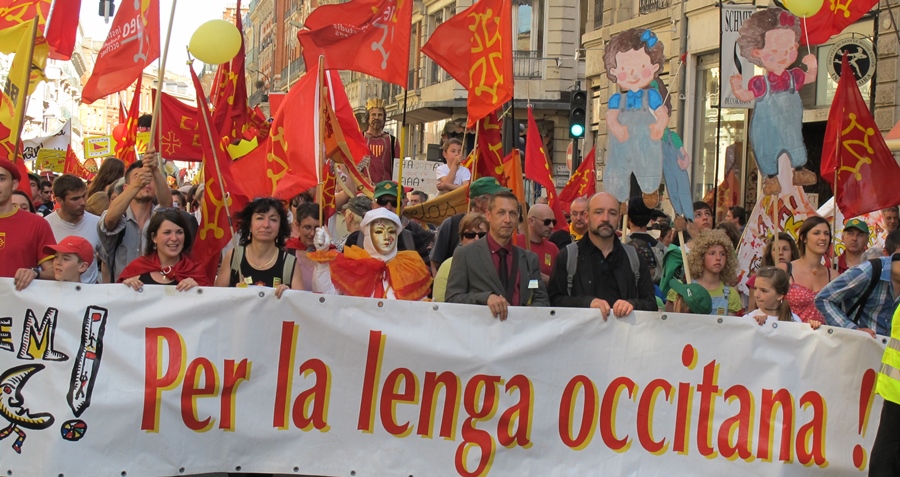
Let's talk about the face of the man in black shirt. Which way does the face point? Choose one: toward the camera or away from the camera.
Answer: toward the camera

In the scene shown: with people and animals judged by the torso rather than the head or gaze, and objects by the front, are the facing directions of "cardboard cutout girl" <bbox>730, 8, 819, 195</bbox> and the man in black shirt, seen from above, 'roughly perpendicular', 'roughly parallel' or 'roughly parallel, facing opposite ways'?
roughly parallel

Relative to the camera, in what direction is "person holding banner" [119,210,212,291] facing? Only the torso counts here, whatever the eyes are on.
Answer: toward the camera

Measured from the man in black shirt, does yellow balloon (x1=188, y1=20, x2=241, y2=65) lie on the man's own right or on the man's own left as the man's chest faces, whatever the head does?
on the man's own right

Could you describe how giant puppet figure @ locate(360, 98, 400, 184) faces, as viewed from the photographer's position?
facing the viewer

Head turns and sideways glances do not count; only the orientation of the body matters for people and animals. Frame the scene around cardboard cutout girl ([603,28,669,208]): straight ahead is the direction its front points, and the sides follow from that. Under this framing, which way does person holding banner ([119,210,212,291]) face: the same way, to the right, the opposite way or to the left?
the same way

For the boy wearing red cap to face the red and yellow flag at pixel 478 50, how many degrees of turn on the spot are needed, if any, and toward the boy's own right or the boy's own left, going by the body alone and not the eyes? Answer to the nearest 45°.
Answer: approximately 180°

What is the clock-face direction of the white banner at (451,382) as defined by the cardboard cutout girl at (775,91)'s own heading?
The white banner is roughly at 1 o'clock from the cardboard cutout girl.

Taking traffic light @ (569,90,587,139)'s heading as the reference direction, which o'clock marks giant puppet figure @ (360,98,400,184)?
The giant puppet figure is roughly at 3 o'clock from the traffic light.

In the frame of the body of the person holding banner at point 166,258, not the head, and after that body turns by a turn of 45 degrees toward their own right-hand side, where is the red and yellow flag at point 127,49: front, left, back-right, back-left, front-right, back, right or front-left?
back-right

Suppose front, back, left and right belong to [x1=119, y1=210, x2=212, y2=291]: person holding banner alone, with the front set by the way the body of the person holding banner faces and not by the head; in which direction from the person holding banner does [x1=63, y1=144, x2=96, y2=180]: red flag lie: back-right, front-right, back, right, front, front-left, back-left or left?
back

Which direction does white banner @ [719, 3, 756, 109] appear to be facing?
toward the camera

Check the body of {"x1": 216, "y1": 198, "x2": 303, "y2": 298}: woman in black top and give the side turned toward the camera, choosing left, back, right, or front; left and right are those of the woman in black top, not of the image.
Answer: front

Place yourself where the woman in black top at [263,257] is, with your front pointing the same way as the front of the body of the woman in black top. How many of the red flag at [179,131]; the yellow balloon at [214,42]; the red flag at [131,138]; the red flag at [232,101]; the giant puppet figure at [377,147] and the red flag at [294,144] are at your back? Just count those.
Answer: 6

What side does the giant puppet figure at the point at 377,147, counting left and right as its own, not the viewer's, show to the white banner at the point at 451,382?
front

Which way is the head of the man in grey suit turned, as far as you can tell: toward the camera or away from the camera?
toward the camera

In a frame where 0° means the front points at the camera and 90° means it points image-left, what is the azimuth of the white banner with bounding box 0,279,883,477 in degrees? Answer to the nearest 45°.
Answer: approximately 0°

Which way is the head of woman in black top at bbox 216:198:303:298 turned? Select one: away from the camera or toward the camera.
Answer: toward the camera

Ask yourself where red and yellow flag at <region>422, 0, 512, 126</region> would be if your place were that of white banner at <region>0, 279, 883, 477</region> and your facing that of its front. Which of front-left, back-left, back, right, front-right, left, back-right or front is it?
back
